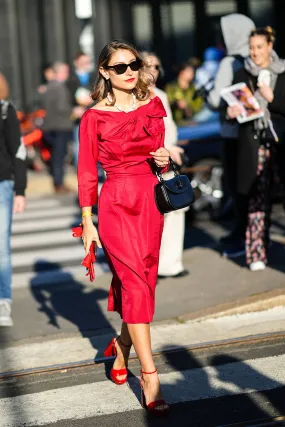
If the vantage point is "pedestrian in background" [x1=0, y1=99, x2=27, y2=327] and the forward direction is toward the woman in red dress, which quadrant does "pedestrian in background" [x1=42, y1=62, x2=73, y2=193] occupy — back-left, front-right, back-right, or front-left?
back-left

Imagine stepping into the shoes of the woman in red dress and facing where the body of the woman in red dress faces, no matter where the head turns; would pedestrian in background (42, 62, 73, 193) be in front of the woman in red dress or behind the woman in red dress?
behind

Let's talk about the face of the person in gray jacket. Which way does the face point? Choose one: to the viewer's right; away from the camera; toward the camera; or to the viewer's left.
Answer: away from the camera

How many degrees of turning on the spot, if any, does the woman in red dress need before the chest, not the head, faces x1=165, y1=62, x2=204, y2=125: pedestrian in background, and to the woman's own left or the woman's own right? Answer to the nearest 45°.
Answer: approximately 135° to the woman's own left

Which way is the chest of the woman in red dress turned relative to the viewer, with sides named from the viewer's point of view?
facing the viewer and to the right of the viewer
